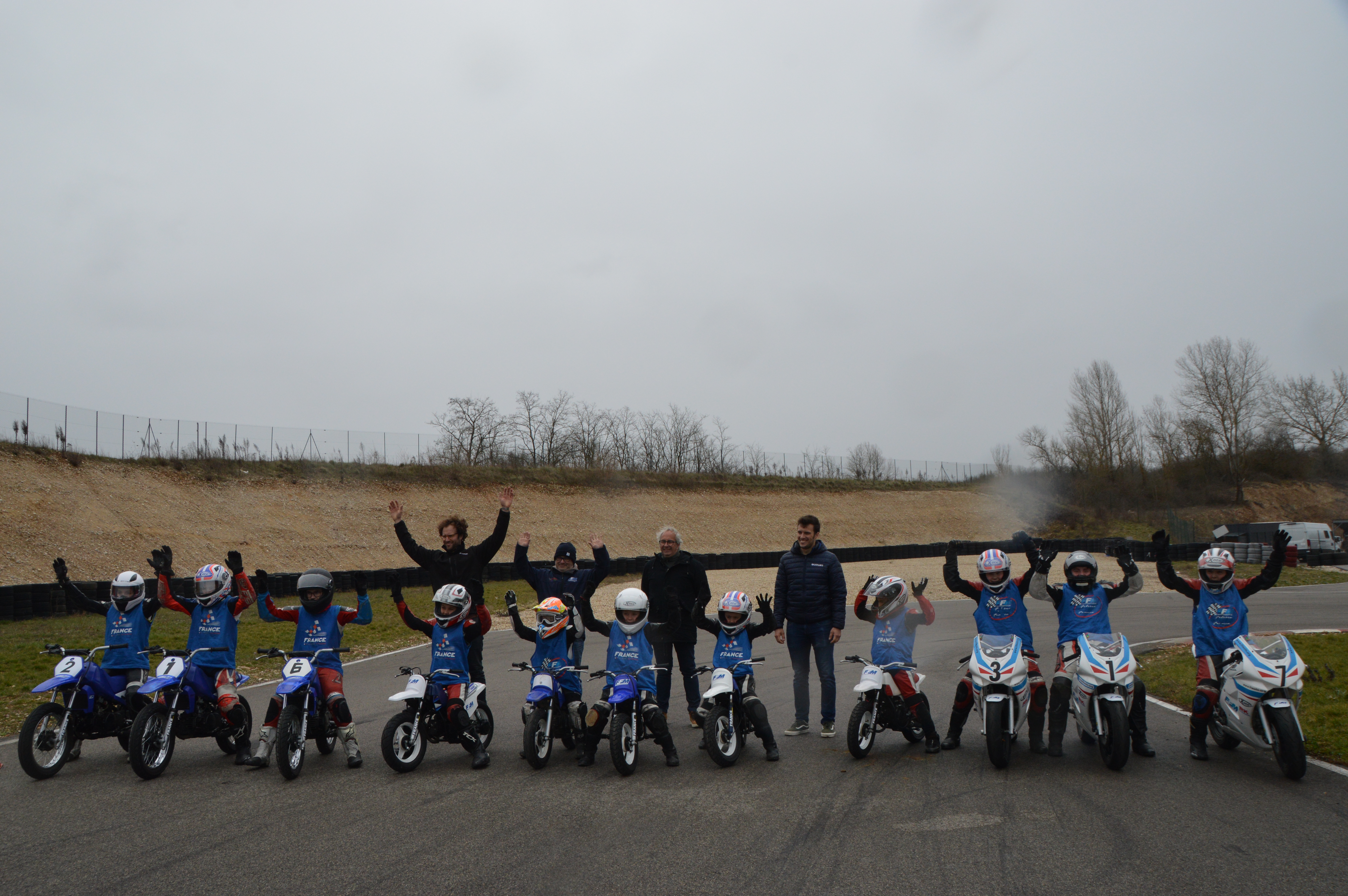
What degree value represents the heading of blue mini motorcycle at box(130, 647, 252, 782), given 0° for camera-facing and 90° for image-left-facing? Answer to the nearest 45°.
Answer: approximately 45°

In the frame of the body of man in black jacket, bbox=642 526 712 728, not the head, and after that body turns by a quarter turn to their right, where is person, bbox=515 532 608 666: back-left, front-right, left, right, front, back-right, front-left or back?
front

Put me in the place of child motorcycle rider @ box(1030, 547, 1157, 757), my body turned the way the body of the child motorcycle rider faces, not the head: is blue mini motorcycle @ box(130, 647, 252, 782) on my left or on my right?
on my right

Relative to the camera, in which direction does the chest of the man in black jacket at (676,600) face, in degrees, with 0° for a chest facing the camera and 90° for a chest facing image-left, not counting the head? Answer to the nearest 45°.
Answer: approximately 0°

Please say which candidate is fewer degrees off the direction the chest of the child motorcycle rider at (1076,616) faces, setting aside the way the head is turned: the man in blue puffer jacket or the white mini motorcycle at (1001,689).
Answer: the white mini motorcycle

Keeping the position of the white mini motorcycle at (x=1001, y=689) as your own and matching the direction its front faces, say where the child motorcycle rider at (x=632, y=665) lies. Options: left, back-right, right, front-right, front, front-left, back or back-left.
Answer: right

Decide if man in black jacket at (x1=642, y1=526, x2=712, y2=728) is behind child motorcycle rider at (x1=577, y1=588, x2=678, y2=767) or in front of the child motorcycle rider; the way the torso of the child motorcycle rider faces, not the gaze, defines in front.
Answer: behind

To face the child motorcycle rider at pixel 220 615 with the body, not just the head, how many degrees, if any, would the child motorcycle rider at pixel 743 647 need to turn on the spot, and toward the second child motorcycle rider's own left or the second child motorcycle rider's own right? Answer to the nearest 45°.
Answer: approximately 90° to the second child motorcycle rider's own right

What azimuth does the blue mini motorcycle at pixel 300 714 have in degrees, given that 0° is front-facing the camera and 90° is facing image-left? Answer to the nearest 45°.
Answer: approximately 0°
